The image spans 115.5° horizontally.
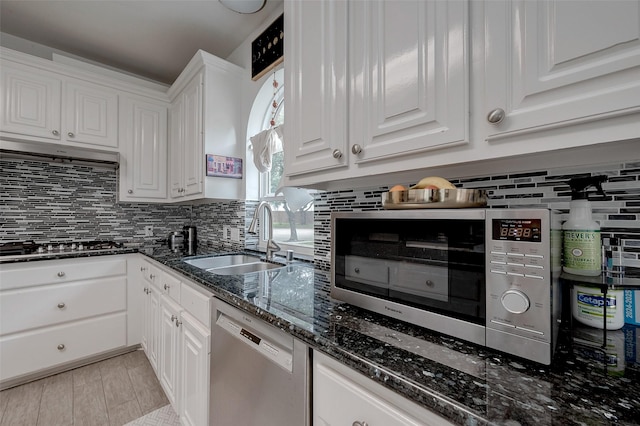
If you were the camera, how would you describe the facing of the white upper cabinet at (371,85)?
facing the viewer and to the left of the viewer

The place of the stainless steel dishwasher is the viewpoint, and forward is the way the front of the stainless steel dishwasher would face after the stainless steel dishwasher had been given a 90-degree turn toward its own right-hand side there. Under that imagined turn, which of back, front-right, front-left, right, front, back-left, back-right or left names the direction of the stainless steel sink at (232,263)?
front-right

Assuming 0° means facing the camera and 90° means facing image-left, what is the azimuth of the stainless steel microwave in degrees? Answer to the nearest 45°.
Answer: approximately 45°
